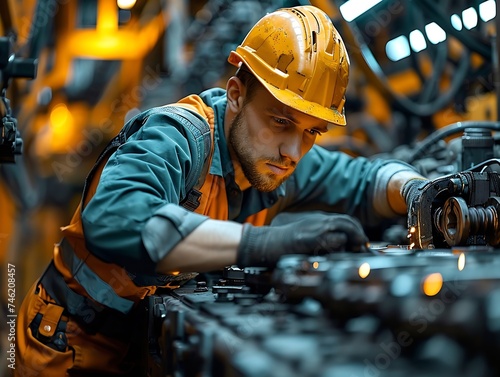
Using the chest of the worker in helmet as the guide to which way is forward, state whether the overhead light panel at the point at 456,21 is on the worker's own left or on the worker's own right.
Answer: on the worker's own left

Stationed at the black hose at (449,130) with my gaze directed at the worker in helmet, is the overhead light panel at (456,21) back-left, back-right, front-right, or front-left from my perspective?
back-right

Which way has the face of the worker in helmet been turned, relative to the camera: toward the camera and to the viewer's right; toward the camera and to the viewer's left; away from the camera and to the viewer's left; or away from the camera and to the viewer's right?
toward the camera and to the viewer's right

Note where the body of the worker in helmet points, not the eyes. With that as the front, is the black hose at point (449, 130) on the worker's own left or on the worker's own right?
on the worker's own left
